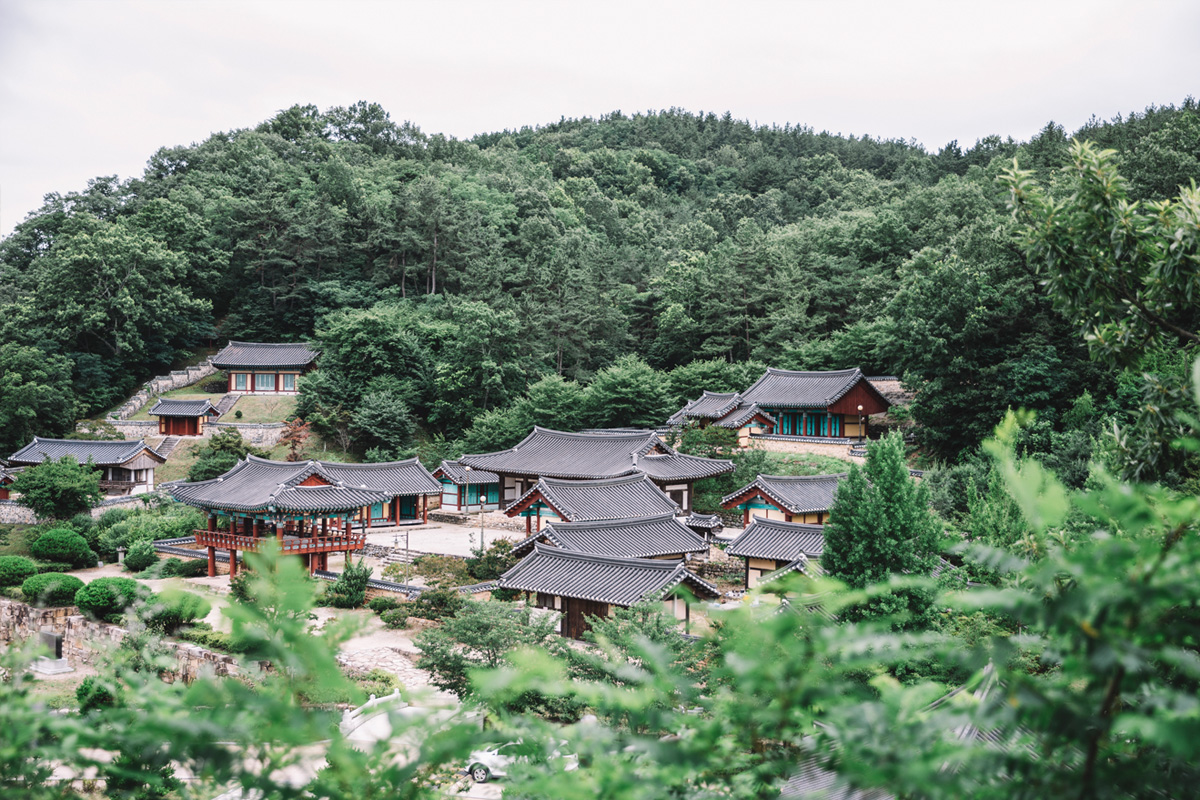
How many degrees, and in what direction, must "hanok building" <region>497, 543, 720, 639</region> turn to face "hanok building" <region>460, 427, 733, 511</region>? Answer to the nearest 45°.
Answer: approximately 135° to its right

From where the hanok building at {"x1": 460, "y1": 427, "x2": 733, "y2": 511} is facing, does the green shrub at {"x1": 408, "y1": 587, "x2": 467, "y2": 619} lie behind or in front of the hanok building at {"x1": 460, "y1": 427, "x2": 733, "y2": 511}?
in front

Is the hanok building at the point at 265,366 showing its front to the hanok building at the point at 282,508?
yes

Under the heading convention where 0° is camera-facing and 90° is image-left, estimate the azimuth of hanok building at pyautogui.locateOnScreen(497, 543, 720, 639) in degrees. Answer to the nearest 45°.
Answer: approximately 45°

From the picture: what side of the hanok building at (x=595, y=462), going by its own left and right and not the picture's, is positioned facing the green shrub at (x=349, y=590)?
front

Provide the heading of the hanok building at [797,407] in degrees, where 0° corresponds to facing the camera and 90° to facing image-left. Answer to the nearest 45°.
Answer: approximately 45°

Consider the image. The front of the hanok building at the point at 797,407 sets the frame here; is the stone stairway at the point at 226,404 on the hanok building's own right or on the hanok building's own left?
on the hanok building's own right
